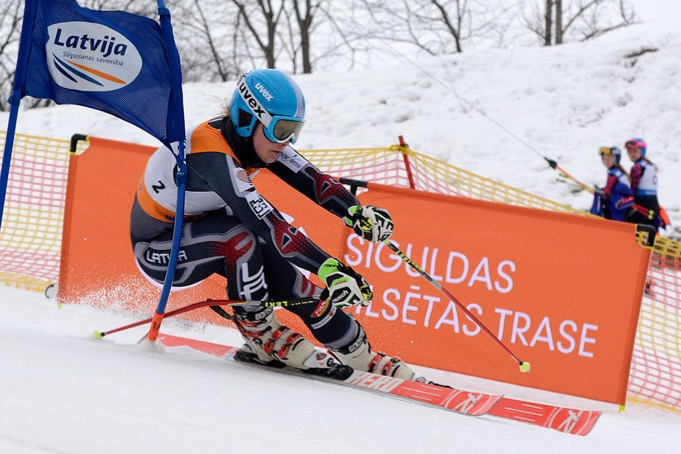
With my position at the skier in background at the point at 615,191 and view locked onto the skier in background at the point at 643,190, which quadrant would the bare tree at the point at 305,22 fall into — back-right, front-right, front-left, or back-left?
back-left

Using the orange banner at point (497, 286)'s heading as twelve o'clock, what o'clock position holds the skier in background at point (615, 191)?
The skier in background is roughly at 7 o'clock from the orange banner.

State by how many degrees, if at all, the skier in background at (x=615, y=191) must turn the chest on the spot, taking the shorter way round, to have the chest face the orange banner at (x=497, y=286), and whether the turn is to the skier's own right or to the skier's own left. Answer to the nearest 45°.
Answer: approximately 45° to the skier's own left

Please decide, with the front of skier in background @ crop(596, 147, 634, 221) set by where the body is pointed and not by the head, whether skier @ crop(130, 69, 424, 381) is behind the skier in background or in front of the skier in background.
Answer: in front

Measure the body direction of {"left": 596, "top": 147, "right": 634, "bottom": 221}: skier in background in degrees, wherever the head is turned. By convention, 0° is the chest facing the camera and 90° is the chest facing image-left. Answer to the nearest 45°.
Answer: approximately 45°

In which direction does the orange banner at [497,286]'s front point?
toward the camera

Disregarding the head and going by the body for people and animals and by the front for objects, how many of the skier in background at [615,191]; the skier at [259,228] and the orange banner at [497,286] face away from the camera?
0

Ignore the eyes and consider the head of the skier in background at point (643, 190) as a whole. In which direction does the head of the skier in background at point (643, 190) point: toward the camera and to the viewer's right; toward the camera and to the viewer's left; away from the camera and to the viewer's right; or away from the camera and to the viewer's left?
toward the camera and to the viewer's left

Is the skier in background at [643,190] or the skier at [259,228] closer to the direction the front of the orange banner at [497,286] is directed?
the skier

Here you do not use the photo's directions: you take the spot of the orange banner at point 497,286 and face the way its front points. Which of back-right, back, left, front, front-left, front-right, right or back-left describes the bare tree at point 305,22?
back
